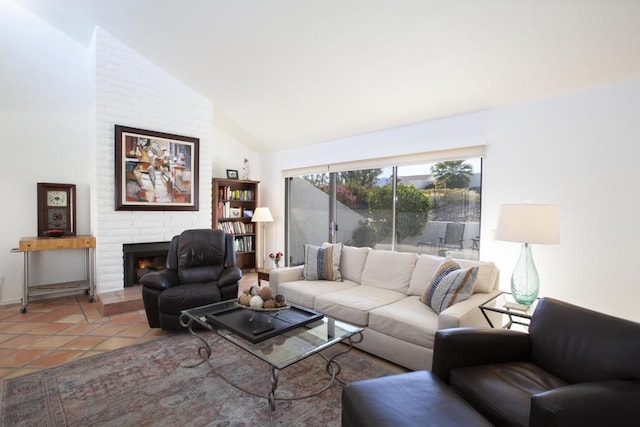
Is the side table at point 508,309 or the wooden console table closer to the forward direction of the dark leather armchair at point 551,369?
the wooden console table

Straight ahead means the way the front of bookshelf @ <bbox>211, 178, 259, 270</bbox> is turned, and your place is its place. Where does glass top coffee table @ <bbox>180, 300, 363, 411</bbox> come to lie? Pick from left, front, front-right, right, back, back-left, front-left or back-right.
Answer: front-right

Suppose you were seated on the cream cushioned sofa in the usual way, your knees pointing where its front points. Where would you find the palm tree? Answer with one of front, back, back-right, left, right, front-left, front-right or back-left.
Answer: back

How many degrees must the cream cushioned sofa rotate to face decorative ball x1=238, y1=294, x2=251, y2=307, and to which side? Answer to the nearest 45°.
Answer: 0° — it already faces it

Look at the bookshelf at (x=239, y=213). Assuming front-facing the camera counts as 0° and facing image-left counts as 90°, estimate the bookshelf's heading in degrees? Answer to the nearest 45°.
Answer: approximately 315°

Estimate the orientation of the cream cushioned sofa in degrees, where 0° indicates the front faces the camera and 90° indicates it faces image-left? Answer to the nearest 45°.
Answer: approximately 45°

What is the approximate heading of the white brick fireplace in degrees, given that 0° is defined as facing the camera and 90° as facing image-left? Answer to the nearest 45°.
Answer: approximately 315°

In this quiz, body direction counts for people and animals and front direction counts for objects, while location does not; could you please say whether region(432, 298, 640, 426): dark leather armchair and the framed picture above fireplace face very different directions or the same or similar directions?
very different directions

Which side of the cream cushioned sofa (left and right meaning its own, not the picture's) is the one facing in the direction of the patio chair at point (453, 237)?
back

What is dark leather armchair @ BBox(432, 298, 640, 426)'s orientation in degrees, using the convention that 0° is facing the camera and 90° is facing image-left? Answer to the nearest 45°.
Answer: approximately 45°

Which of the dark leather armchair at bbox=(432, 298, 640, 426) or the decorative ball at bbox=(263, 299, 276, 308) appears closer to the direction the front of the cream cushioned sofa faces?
the decorative ball
